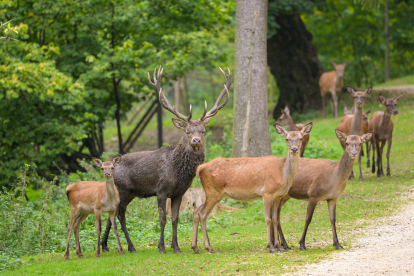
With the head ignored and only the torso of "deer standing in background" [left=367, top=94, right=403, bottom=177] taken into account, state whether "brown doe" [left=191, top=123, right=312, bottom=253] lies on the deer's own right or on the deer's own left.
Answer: on the deer's own right

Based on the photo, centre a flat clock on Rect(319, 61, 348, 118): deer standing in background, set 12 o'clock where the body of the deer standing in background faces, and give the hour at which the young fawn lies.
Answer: The young fawn is roughly at 2 o'clock from the deer standing in background.

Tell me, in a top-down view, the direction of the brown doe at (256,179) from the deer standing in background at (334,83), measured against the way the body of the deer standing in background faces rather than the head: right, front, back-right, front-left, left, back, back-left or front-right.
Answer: front-right

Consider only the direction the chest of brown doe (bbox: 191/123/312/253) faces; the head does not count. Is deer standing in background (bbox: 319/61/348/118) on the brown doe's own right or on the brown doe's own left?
on the brown doe's own left

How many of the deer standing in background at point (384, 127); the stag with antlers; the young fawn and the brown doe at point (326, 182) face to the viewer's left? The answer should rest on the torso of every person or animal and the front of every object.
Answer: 0

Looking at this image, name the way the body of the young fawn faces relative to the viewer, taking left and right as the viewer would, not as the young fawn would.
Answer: facing the viewer and to the right of the viewer

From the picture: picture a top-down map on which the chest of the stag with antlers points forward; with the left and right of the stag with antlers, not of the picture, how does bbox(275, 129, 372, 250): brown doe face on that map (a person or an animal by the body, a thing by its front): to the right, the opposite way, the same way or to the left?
the same way

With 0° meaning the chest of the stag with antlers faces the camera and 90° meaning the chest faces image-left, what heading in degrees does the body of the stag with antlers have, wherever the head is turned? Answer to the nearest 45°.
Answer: approximately 315°

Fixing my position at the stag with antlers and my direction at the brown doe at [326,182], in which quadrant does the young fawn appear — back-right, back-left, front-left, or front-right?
back-right

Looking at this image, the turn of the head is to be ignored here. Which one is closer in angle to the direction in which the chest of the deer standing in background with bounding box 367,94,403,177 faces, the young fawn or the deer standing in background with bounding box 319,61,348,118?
the young fawn

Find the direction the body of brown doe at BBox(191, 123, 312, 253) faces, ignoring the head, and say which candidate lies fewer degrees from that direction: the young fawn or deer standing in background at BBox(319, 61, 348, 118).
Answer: the deer standing in background

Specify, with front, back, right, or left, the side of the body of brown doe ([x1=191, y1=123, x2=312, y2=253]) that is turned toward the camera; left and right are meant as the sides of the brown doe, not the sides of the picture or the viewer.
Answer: right

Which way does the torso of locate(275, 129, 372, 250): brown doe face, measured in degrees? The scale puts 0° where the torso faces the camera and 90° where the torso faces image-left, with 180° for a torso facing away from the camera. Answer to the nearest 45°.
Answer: approximately 315°

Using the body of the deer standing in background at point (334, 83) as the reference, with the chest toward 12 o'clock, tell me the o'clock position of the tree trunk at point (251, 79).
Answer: The tree trunk is roughly at 2 o'clock from the deer standing in background.
